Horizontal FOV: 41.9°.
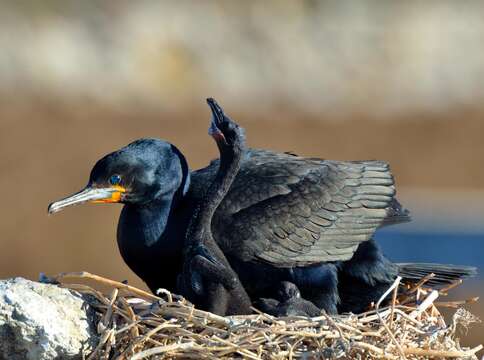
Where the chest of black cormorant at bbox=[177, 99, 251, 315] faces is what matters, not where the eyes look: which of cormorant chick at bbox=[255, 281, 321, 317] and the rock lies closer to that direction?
the rock

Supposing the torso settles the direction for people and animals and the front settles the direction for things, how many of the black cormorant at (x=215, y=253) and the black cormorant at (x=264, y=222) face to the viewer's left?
2

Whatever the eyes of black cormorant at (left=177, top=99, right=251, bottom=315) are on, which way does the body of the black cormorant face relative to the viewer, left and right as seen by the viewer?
facing to the left of the viewer

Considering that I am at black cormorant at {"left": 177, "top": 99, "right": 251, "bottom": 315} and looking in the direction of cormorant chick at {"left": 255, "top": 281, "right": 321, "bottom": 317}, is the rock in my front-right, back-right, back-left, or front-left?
back-right

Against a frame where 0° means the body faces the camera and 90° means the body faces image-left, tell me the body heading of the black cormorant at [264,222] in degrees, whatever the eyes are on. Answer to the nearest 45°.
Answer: approximately 90°
